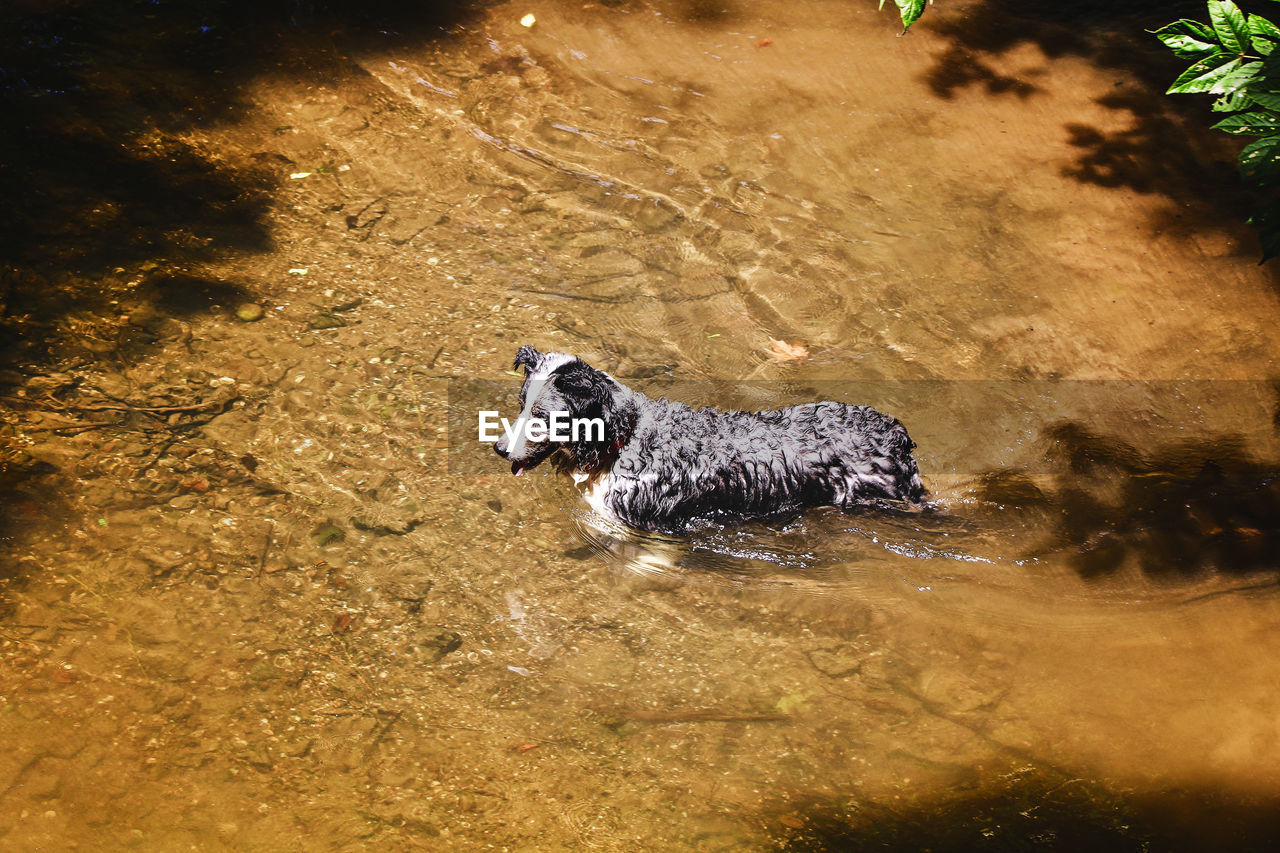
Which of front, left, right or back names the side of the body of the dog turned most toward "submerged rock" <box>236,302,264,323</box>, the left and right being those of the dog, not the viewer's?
front

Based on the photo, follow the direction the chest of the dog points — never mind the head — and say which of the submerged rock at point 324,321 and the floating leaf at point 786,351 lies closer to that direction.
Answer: the submerged rock

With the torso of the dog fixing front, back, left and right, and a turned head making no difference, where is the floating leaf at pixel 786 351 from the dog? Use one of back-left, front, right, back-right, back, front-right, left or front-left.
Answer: right

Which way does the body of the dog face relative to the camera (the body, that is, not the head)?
to the viewer's left
